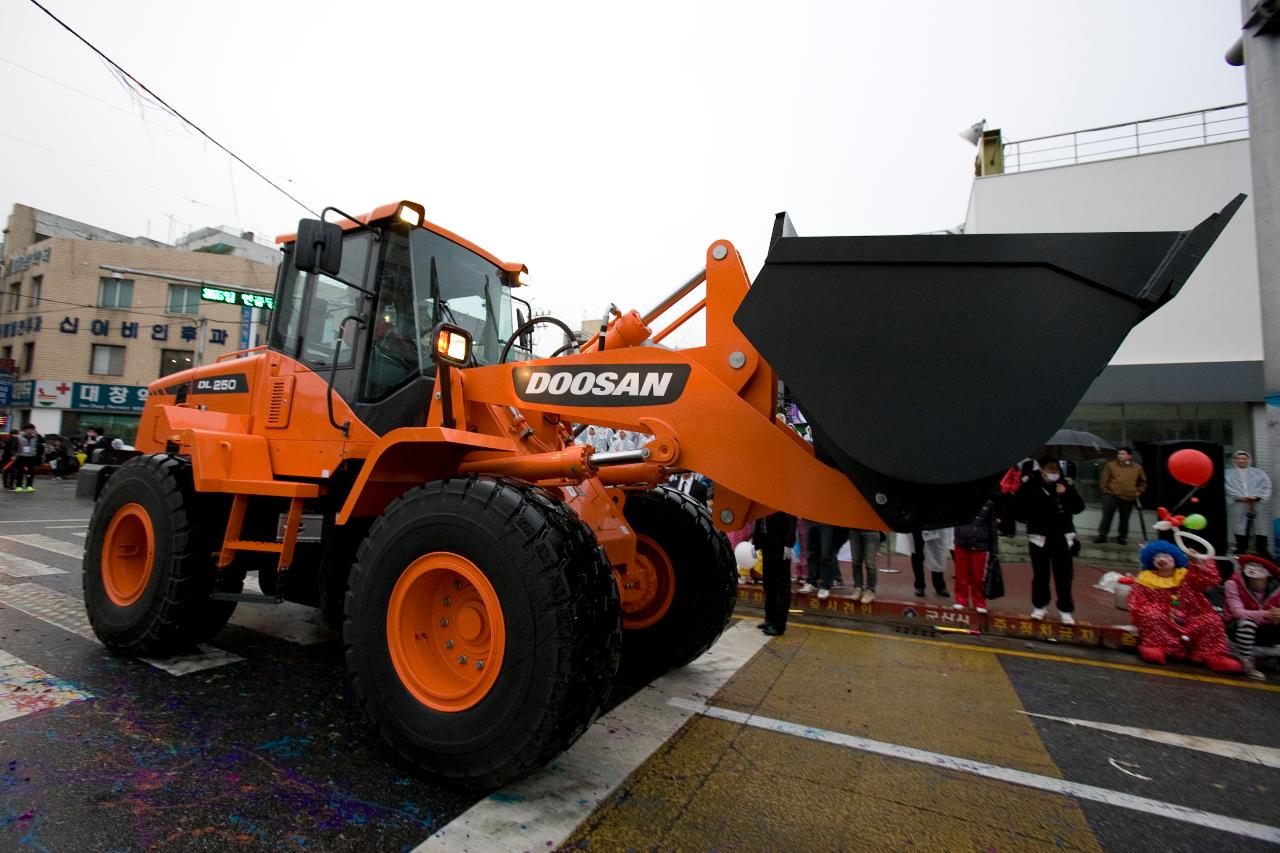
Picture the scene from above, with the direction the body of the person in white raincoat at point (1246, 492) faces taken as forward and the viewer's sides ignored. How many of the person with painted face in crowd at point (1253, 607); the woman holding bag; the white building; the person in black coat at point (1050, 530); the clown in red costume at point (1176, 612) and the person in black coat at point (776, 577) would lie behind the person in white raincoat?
1

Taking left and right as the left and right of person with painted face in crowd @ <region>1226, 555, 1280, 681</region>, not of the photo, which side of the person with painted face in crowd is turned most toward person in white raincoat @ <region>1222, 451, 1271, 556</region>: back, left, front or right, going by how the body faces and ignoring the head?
back

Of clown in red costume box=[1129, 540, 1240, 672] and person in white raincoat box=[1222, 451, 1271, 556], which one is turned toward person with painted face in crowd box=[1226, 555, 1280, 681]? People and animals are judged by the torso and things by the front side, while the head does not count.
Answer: the person in white raincoat

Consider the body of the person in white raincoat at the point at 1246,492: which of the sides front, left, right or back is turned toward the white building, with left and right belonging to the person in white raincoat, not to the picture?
back

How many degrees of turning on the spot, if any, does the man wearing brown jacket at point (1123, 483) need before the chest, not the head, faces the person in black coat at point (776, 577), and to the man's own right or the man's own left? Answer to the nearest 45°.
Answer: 0° — they already face them

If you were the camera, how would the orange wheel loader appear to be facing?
facing the viewer and to the right of the viewer

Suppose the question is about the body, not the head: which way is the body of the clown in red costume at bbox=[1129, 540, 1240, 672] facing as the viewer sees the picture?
toward the camera

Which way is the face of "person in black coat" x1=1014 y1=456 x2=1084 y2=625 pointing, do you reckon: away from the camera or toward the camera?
toward the camera

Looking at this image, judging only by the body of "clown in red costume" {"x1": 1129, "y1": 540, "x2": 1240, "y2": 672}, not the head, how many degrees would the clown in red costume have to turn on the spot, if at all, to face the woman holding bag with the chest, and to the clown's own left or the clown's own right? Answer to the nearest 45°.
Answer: approximately 90° to the clown's own right

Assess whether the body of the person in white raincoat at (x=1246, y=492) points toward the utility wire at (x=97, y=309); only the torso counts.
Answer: no

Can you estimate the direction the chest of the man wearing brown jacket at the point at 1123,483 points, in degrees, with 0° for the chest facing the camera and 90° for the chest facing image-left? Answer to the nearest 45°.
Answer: approximately 0°

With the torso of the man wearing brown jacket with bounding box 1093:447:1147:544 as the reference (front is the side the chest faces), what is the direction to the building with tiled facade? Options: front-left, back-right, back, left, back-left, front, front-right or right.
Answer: right

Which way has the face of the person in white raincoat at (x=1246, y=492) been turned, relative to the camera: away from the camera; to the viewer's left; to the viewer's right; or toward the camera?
toward the camera

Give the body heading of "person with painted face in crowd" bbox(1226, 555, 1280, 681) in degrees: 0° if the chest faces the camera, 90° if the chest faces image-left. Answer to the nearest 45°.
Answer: approximately 0°

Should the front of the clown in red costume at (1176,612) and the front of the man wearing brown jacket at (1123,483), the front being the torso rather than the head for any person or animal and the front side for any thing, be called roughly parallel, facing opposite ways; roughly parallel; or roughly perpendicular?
roughly parallel

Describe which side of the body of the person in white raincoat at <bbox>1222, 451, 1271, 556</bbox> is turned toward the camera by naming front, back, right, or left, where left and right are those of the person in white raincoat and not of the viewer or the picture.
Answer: front

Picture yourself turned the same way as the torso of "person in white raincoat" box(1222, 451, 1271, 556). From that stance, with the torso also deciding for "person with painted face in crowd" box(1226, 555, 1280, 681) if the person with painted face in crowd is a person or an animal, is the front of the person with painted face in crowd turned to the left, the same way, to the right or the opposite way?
the same way

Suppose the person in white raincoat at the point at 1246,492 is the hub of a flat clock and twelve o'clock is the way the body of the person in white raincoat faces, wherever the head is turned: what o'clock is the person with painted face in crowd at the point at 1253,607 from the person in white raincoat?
The person with painted face in crowd is roughly at 12 o'clock from the person in white raincoat.

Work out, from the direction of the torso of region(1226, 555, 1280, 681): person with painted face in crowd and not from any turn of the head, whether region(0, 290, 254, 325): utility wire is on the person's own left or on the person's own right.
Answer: on the person's own right

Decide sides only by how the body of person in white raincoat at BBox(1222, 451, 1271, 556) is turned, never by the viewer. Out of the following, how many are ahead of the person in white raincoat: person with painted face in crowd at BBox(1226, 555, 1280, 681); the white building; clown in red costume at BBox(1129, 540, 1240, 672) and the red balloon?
3
